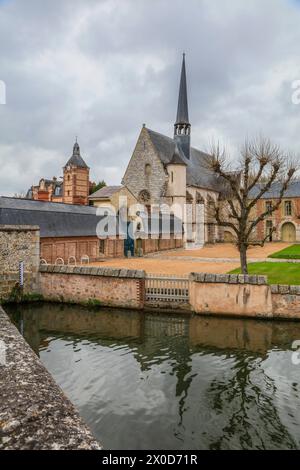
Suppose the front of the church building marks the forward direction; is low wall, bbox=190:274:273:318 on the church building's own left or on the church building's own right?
on the church building's own left

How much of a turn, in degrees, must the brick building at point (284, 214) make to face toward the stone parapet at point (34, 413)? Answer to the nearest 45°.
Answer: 0° — it already faces it

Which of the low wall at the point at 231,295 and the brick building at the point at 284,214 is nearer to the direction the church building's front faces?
the low wall

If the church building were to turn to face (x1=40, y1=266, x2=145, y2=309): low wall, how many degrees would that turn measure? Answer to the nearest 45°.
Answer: approximately 45° to its left

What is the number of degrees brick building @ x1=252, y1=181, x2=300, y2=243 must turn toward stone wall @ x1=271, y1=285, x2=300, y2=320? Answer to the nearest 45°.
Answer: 0° — it already faces it

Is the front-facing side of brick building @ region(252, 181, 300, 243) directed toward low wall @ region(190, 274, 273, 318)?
yes

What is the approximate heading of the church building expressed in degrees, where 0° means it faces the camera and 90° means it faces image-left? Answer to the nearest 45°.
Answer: approximately 45°

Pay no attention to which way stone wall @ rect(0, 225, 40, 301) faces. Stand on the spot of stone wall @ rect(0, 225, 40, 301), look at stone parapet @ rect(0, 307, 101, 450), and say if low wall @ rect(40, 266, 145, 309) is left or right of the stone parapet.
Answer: left

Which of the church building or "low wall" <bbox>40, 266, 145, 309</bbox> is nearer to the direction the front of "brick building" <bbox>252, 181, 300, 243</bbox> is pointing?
the low wall
